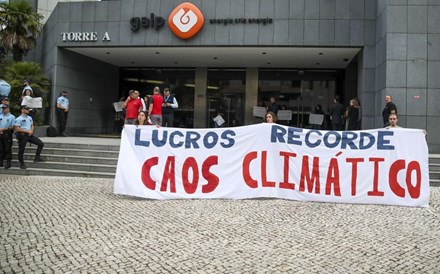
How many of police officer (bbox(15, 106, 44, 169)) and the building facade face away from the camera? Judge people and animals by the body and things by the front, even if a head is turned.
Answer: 0

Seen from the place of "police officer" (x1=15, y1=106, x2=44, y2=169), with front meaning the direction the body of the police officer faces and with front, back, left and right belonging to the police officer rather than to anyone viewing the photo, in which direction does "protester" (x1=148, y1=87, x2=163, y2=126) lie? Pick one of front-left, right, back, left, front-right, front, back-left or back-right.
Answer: front-left

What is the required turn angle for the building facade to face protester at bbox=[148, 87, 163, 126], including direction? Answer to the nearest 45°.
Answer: approximately 45° to its right

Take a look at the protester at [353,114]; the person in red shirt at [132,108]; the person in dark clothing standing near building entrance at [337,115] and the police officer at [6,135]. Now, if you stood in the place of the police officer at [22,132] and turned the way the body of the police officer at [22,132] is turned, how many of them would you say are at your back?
1

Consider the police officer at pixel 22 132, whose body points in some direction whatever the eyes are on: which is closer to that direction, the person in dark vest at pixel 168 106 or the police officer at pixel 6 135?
the person in dark vest

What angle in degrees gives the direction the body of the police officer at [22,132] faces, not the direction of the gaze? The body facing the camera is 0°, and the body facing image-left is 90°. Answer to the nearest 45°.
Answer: approximately 315°

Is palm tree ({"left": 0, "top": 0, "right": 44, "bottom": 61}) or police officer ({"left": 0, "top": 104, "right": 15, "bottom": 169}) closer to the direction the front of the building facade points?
the police officer

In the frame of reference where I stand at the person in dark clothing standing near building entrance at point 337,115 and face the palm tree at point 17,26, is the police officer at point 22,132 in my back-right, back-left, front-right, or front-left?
front-left

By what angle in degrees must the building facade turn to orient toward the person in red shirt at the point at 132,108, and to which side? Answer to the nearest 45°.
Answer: approximately 45° to its right

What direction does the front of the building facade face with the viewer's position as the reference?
facing the viewer

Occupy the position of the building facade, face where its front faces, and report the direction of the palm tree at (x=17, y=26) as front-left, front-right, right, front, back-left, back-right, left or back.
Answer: right

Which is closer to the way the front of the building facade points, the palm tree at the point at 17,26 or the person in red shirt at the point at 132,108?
the person in red shirt

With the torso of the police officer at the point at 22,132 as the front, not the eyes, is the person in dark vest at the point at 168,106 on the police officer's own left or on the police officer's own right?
on the police officer's own left

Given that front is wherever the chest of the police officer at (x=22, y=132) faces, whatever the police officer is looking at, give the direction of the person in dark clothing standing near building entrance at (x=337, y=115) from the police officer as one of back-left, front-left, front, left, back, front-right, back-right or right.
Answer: front-left
